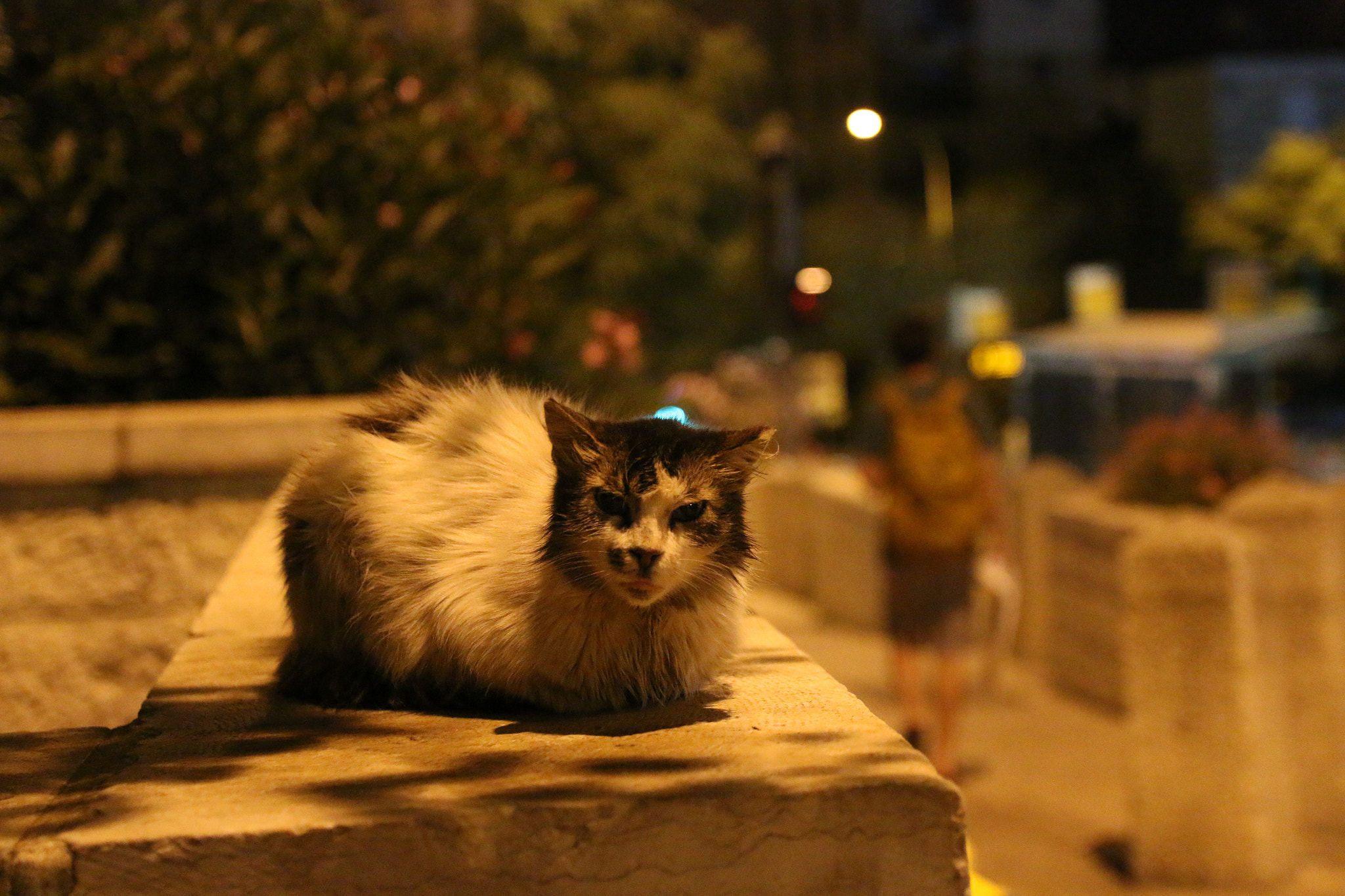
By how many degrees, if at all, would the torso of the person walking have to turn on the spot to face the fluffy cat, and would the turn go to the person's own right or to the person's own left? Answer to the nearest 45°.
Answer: approximately 180°

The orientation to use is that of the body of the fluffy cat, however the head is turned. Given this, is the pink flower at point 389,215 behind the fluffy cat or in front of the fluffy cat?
behind

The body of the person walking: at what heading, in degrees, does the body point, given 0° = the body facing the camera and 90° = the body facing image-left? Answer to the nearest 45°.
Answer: approximately 180°

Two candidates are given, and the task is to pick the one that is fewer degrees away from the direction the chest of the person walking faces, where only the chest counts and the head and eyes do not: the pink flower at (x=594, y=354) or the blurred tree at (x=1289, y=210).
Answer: the blurred tree

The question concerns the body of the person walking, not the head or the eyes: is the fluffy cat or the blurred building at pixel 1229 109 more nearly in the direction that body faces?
the blurred building

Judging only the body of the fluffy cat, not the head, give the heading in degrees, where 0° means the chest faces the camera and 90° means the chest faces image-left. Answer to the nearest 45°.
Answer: approximately 315°

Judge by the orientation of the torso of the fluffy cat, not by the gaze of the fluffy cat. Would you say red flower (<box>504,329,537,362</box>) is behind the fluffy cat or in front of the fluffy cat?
behind

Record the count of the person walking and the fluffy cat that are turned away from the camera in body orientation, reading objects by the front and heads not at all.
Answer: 1

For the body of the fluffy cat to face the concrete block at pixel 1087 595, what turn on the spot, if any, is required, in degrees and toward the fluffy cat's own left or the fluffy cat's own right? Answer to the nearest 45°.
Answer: approximately 90° to the fluffy cat's own left

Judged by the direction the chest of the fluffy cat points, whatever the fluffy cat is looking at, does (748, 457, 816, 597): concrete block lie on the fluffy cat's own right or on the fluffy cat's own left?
on the fluffy cat's own left

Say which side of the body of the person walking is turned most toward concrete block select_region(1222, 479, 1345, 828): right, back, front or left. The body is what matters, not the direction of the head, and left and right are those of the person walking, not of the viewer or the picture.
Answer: right

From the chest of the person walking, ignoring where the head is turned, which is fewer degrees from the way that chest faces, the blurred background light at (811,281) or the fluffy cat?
the blurred background light

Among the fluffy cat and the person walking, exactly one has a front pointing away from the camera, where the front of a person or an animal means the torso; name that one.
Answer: the person walking

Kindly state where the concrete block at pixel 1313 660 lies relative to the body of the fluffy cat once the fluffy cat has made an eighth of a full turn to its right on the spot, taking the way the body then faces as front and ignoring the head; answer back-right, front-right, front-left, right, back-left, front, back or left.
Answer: back-left

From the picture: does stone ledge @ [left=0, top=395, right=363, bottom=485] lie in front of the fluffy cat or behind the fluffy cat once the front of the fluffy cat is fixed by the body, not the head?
behind
